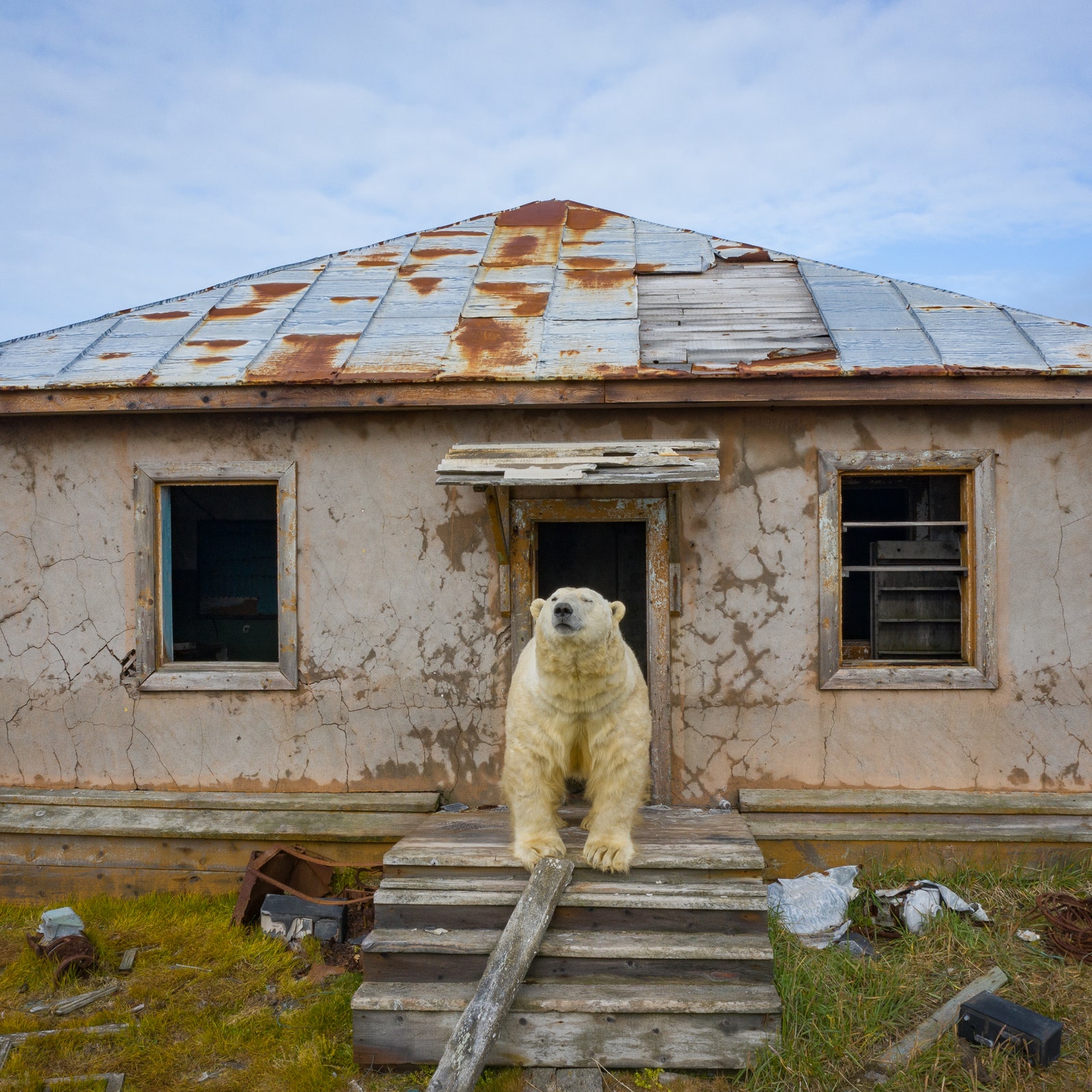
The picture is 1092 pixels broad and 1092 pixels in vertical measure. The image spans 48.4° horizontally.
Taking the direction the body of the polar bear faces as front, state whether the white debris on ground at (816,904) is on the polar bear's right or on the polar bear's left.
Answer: on the polar bear's left

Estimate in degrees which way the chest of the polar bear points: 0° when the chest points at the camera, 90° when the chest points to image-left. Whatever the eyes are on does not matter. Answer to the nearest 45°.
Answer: approximately 0°

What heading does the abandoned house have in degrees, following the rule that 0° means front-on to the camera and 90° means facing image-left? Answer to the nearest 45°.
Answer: approximately 0°

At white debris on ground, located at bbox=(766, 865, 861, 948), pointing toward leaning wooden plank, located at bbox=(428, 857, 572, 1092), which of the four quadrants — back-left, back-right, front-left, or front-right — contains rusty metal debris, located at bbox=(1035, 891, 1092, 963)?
back-left

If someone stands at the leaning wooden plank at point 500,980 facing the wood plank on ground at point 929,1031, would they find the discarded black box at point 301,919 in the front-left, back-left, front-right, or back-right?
back-left

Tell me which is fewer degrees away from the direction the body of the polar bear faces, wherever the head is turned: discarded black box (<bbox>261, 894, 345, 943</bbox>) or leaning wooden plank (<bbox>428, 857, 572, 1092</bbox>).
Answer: the leaning wooden plank

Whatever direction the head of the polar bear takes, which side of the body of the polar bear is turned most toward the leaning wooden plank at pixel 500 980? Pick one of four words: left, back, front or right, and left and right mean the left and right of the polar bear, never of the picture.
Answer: front

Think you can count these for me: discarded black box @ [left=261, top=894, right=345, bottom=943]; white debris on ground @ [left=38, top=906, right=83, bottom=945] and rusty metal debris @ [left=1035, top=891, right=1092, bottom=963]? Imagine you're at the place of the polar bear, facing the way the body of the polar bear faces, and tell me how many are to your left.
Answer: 1

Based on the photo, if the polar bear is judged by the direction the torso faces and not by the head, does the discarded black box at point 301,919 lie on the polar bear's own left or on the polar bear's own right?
on the polar bear's own right

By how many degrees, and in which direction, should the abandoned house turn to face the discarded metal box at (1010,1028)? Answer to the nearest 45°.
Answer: approximately 45° to its left
